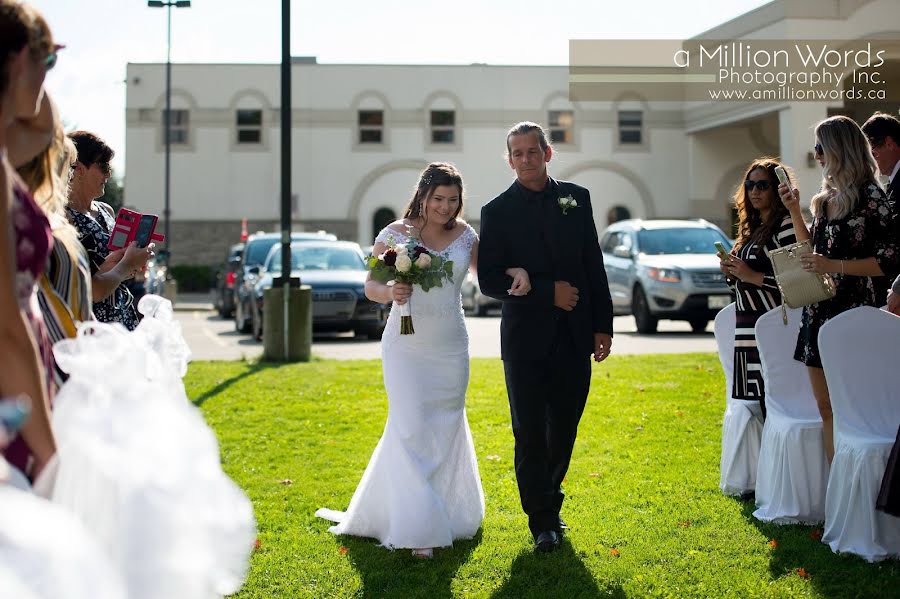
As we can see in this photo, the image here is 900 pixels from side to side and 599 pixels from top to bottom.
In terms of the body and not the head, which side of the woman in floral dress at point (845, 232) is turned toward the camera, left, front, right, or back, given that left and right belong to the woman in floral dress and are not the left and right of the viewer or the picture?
left

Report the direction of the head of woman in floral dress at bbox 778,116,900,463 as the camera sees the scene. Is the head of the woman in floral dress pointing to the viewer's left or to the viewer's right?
to the viewer's left

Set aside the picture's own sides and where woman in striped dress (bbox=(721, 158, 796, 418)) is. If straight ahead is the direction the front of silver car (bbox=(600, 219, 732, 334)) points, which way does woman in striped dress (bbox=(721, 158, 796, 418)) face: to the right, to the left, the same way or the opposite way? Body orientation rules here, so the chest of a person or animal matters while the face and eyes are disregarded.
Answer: to the right

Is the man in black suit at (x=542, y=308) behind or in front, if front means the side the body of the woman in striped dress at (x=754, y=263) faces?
in front

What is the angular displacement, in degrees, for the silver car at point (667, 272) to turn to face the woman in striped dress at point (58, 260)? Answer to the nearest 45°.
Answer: approximately 45° to its right

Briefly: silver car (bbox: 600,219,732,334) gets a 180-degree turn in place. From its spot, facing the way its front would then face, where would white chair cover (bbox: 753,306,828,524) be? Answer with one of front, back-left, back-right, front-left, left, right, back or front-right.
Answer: back-left

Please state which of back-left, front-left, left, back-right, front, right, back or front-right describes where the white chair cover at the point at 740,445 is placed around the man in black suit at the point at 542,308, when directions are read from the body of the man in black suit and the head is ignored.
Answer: back-left

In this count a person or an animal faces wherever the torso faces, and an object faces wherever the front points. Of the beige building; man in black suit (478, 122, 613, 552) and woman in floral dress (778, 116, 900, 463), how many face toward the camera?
2
